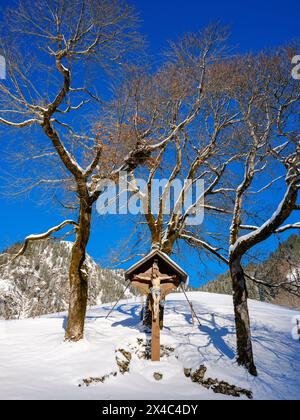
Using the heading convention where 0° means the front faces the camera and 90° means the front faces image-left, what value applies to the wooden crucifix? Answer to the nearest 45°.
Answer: approximately 0°
